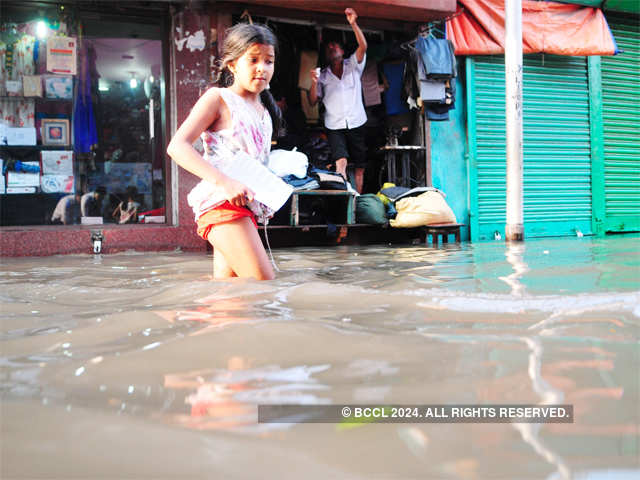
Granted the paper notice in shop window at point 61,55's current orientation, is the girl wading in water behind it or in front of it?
in front

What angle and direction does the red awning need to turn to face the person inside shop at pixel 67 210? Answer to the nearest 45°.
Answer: approximately 45° to its right

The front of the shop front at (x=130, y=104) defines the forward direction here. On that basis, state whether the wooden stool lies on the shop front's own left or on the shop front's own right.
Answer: on the shop front's own left

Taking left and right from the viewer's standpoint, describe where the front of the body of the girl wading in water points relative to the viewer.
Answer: facing the viewer and to the right of the viewer

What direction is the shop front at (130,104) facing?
toward the camera

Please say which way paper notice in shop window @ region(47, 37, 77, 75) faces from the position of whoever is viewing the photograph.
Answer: facing the viewer

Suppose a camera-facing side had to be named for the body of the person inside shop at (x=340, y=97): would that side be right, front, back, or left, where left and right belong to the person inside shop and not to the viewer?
front

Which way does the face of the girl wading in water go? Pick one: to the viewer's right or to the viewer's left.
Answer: to the viewer's right

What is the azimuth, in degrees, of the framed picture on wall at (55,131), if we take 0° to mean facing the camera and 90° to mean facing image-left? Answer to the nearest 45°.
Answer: approximately 0°

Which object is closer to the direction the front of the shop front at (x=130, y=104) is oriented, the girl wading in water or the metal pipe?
the girl wading in water
